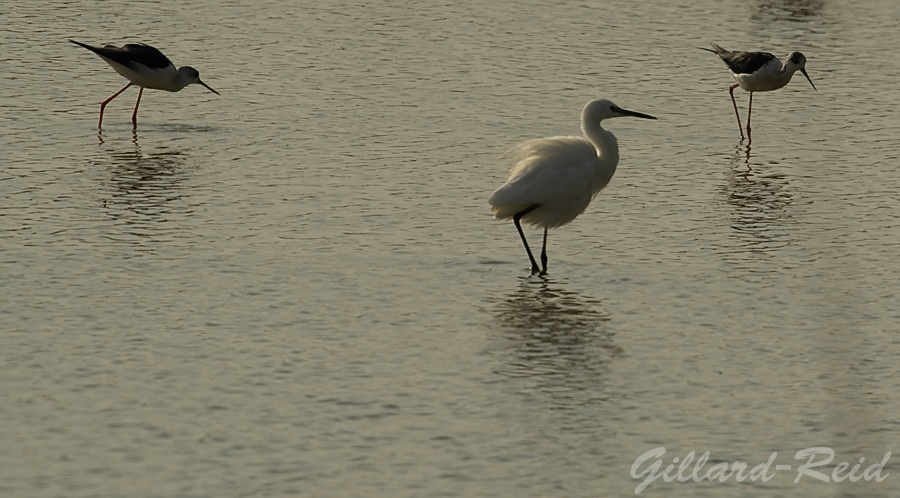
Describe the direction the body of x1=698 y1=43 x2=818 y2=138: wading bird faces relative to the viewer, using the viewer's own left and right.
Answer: facing to the right of the viewer

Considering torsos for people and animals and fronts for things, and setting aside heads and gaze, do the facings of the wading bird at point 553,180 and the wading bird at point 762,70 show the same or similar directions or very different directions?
same or similar directions

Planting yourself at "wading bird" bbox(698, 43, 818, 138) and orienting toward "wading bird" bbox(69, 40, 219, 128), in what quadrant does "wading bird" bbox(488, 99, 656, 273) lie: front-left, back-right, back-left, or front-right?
front-left

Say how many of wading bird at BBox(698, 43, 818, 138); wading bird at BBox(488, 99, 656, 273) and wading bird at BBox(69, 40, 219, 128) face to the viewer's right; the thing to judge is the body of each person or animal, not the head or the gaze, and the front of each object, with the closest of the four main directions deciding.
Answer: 3

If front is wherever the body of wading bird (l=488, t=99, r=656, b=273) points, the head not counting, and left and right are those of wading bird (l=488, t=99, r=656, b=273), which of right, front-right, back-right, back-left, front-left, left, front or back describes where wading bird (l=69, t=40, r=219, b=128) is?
back-left

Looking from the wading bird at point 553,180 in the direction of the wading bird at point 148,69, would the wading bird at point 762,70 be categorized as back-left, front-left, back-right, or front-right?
front-right

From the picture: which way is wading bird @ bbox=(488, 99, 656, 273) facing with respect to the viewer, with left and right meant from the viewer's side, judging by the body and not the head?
facing to the right of the viewer

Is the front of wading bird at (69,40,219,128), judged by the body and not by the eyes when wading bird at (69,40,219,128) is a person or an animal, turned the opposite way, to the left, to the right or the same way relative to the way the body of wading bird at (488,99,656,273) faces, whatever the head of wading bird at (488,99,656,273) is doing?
the same way

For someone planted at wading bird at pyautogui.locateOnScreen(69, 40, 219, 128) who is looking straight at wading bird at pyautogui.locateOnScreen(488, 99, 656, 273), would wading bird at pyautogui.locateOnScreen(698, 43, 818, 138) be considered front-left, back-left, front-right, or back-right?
front-left

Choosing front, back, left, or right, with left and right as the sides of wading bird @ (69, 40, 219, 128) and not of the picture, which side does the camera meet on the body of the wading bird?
right

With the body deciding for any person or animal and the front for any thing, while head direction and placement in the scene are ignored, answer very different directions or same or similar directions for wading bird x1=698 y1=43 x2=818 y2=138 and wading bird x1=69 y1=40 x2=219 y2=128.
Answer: same or similar directions

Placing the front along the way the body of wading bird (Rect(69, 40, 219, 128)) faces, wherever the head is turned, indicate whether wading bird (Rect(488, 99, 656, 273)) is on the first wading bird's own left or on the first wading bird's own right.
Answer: on the first wading bird's own right

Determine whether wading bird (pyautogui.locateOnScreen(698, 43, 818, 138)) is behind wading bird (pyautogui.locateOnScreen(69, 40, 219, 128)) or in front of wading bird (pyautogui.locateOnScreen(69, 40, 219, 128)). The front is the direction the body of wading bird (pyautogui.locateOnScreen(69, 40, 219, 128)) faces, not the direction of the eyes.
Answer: in front

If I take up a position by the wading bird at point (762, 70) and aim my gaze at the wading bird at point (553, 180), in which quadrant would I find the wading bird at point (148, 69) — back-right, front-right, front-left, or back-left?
front-right
